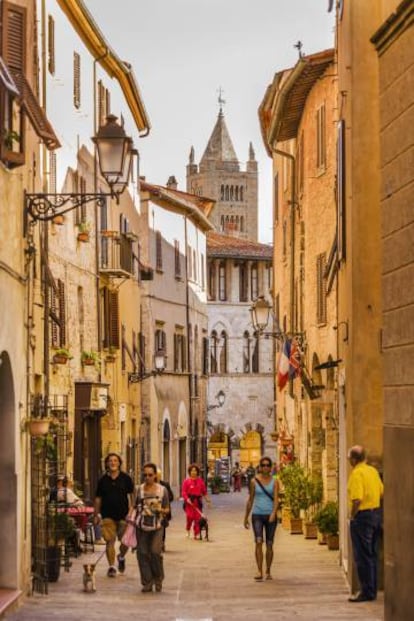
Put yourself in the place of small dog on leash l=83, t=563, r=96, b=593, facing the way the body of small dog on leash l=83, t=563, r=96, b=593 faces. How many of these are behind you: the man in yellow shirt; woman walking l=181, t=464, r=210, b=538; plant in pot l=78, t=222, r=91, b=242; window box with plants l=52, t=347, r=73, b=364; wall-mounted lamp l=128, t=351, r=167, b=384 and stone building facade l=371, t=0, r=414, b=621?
4

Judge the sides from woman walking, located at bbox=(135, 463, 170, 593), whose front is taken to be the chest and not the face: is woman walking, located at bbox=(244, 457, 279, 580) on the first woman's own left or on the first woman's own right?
on the first woman's own left

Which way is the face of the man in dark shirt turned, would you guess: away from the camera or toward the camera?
toward the camera

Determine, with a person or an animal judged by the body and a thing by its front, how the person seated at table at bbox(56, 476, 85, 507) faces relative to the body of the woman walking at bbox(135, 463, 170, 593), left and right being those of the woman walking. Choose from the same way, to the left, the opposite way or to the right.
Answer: to the left

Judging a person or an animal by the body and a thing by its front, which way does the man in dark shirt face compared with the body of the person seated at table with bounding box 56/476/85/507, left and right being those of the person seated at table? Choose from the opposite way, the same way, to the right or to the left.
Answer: to the right

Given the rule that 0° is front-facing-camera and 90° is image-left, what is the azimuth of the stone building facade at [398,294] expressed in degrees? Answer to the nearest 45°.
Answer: approximately 90°

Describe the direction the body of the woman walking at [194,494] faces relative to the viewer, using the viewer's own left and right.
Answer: facing the viewer

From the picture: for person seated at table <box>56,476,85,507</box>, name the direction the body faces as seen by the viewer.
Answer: to the viewer's right

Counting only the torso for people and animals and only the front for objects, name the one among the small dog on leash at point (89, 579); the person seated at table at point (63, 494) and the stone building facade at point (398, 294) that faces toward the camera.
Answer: the small dog on leash

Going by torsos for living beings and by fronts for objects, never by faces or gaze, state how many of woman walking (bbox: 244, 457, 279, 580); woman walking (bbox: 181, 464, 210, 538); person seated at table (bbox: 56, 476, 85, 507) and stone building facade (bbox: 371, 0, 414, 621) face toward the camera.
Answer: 2

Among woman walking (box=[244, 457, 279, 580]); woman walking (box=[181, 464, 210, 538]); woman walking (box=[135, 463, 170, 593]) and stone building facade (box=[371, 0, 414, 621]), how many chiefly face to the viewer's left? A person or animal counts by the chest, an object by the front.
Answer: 1

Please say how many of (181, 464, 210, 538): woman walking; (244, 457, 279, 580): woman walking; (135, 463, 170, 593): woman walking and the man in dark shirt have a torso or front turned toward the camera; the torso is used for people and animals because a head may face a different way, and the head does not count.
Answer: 4

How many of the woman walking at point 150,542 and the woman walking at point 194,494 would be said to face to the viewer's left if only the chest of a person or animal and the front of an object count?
0

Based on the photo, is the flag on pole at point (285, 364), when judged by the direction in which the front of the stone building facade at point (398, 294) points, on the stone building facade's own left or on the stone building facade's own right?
on the stone building facade's own right
